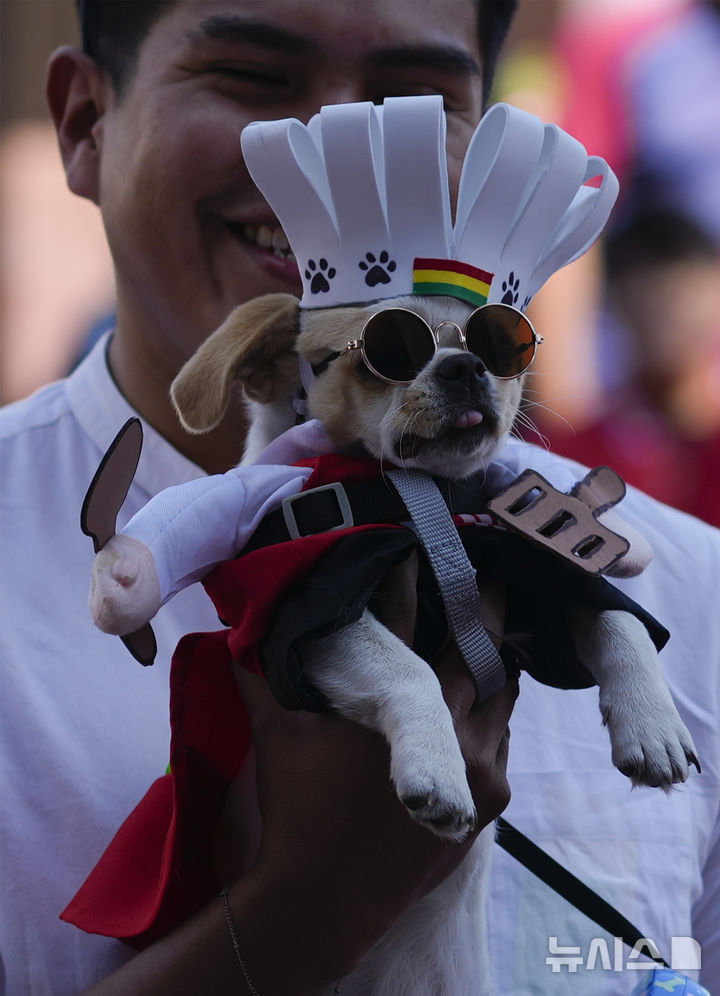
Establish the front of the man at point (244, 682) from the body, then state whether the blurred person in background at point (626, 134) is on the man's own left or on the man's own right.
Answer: on the man's own left

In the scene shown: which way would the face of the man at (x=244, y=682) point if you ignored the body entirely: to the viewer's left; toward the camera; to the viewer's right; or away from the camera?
toward the camera

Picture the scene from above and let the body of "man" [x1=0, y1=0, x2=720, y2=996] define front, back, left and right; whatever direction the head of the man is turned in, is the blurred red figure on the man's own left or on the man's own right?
on the man's own left

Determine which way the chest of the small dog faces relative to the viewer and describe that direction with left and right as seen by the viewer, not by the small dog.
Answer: facing the viewer and to the right of the viewer
